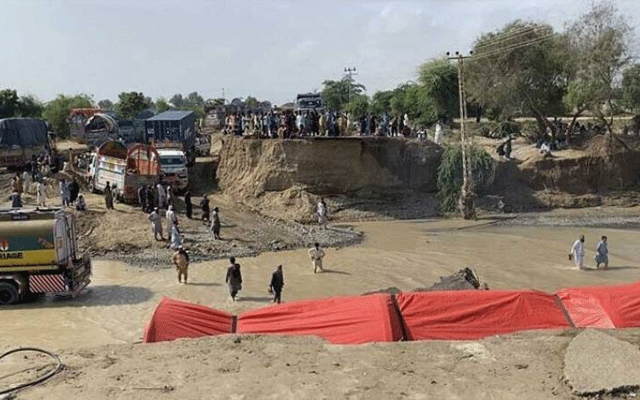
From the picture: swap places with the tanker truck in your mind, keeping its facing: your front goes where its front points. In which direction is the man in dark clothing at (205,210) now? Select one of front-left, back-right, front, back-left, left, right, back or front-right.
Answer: right

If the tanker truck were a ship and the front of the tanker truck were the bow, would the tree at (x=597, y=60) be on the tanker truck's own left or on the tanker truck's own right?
on the tanker truck's own right

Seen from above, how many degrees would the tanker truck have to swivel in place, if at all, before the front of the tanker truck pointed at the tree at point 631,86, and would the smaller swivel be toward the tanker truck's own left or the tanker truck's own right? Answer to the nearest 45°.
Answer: approximately 135° to the tanker truck's own right

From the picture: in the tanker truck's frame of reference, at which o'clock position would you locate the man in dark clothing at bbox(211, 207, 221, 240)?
The man in dark clothing is roughly at 3 o'clock from the tanker truck.

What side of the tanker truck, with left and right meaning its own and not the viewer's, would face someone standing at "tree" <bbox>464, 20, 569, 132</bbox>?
right

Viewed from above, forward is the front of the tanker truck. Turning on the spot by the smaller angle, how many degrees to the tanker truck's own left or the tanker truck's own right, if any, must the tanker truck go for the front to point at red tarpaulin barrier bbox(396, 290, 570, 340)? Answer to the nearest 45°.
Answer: approximately 180°

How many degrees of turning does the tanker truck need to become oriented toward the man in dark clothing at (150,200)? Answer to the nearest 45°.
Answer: approximately 90° to its right

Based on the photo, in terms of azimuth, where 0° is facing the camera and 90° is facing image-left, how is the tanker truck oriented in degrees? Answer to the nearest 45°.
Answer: approximately 135°

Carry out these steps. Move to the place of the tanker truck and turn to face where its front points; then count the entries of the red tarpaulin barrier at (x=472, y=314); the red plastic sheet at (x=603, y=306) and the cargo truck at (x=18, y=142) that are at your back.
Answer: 2

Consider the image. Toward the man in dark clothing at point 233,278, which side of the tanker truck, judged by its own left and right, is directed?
back
